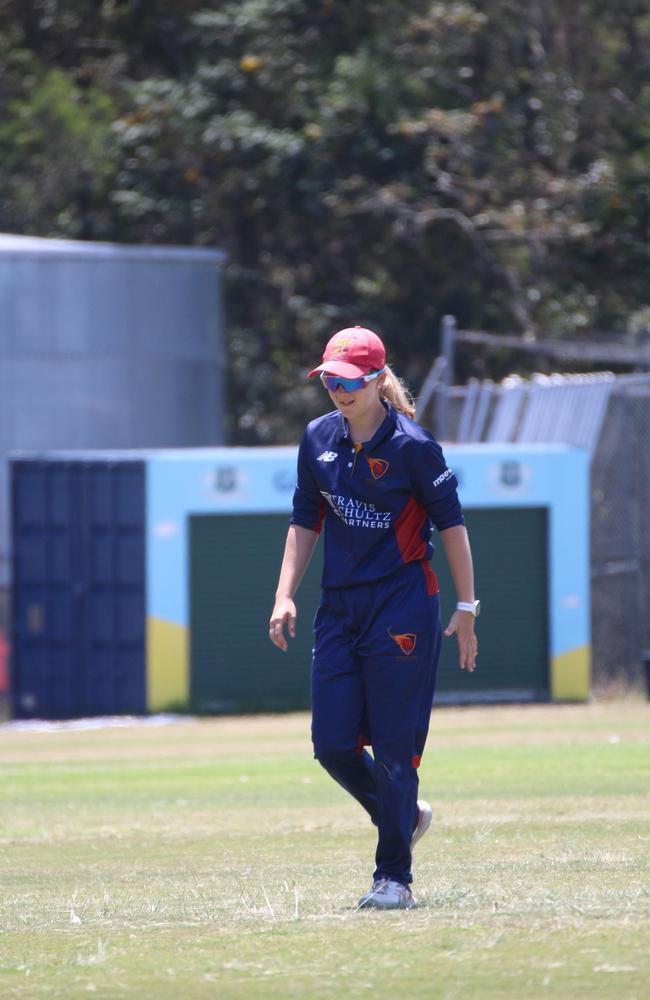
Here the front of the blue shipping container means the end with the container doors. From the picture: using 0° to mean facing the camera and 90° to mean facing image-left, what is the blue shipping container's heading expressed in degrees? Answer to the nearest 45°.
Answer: approximately 0°

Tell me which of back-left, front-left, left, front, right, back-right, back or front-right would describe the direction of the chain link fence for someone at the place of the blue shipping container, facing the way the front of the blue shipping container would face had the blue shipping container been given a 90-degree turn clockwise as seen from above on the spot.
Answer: back

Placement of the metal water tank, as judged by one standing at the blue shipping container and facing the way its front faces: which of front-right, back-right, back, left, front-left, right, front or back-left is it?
back
